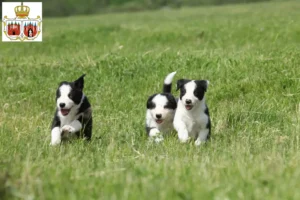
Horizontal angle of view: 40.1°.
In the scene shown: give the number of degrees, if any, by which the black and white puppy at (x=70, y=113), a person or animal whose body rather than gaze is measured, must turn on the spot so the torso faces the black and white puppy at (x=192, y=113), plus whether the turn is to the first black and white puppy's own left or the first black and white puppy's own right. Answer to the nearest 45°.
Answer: approximately 135° to the first black and white puppy's own left

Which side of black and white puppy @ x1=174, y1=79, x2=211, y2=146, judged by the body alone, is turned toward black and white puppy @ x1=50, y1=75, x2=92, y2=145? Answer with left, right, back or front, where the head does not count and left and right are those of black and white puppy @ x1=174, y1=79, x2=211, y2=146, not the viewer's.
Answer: right

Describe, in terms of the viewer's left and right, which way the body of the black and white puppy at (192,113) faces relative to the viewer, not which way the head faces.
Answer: facing the viewer

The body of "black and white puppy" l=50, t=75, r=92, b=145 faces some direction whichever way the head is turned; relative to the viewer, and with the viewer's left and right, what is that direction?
facing the viewer and to the left of the viewer

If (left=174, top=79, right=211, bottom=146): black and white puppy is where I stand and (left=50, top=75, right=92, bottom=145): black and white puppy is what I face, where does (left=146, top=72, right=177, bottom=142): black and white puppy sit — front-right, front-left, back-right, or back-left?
front-right

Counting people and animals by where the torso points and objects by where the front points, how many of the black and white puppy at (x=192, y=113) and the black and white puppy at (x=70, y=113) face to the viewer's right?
0

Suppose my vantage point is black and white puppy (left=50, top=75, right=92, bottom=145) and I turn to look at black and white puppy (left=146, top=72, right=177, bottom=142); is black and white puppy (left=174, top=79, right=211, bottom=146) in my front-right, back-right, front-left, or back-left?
front-right

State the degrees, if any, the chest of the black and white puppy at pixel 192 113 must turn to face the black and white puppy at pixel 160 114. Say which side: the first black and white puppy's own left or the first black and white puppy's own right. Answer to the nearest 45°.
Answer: approximately 135° to the first black and white puppy's own right

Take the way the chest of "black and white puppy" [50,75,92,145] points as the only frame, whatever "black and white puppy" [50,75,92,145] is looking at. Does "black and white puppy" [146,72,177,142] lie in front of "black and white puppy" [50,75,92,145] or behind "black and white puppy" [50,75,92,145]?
behind

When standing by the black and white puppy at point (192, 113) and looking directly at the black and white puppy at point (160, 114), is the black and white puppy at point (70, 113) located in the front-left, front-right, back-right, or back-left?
front-left
